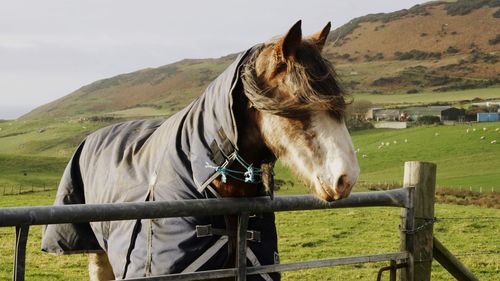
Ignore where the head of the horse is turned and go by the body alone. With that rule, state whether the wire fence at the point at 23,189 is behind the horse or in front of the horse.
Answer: behind

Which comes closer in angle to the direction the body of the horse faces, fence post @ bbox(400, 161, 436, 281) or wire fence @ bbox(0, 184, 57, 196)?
the fence post

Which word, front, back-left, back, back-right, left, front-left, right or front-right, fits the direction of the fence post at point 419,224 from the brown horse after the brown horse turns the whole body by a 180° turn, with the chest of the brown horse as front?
back

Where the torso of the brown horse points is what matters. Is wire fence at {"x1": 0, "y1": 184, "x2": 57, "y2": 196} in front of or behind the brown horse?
behind
